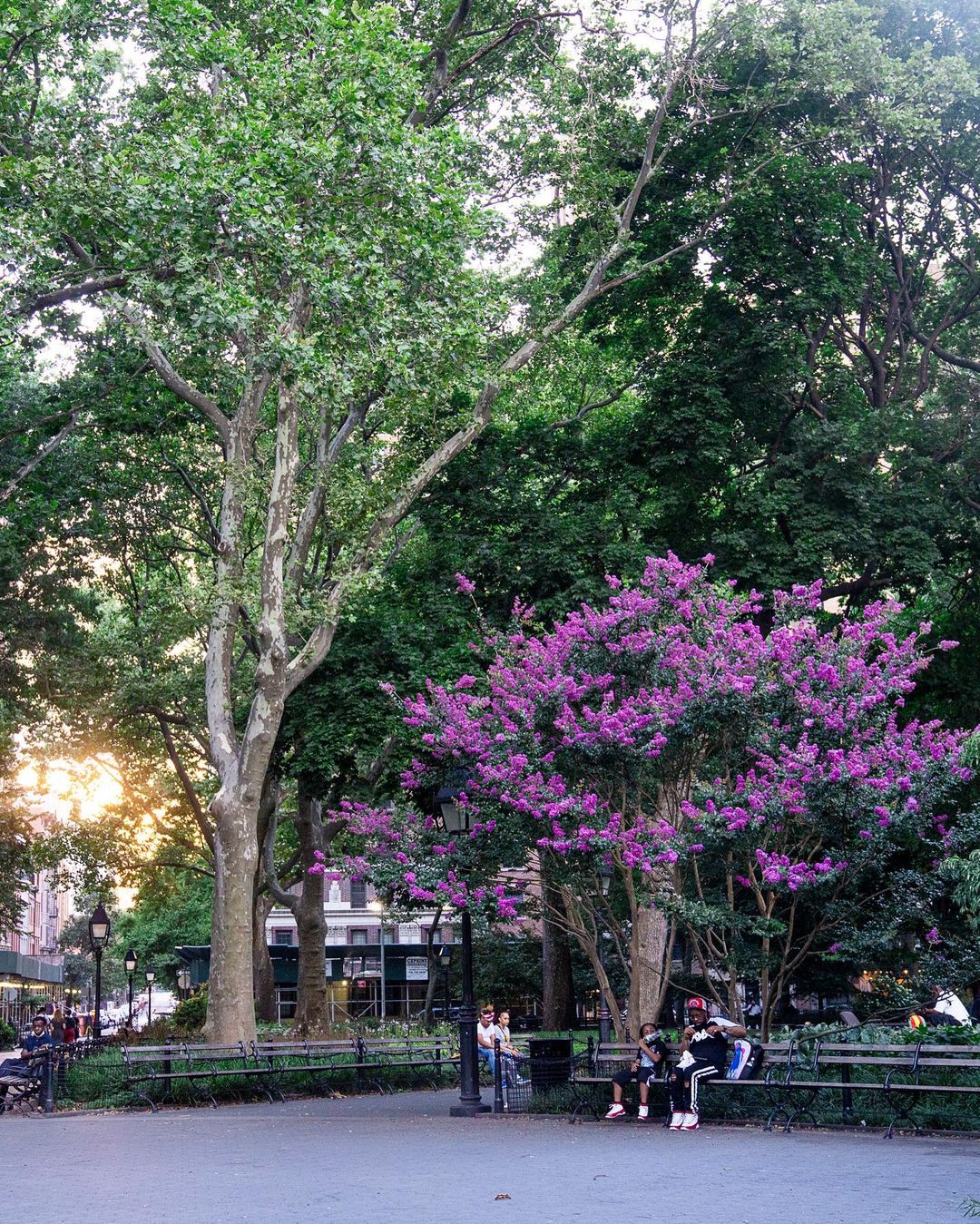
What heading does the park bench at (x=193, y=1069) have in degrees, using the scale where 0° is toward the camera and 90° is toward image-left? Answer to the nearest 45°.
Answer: approximately 315°

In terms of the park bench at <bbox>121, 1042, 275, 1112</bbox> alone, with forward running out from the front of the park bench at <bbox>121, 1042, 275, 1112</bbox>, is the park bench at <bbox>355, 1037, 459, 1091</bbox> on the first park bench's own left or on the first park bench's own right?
on the first park bench's own left

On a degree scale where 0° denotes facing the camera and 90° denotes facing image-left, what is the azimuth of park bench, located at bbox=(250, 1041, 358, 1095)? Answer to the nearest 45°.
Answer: approximately 0°

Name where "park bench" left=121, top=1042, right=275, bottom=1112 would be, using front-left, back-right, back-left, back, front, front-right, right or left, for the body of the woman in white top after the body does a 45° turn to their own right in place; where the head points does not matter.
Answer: right

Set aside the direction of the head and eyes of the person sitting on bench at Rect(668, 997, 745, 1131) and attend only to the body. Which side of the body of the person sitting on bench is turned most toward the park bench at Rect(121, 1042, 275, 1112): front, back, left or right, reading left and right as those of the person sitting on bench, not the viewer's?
right

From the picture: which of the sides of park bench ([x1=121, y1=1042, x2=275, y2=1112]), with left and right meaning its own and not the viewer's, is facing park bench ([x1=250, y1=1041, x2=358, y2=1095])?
left

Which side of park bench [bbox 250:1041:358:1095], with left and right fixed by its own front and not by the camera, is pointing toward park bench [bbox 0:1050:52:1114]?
right
